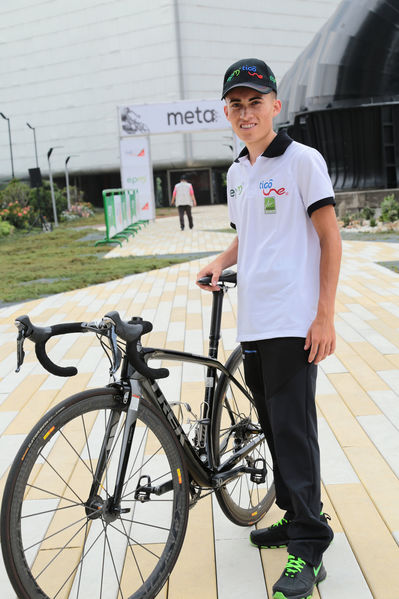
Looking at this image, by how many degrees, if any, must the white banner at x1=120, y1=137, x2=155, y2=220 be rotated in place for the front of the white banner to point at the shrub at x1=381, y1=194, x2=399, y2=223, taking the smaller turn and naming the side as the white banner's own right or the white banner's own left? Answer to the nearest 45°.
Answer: approximately 45° to the white banner's own left

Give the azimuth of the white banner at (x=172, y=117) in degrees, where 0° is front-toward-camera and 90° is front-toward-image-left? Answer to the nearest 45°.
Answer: approximately 0°

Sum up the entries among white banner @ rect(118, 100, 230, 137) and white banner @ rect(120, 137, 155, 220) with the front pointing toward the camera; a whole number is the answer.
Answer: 2

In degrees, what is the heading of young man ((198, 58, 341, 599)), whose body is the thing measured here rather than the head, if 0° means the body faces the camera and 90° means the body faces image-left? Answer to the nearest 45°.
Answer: approximately 45°

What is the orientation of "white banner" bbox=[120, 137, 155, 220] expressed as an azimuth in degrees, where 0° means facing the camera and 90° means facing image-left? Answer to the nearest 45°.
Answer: approximately 0°
